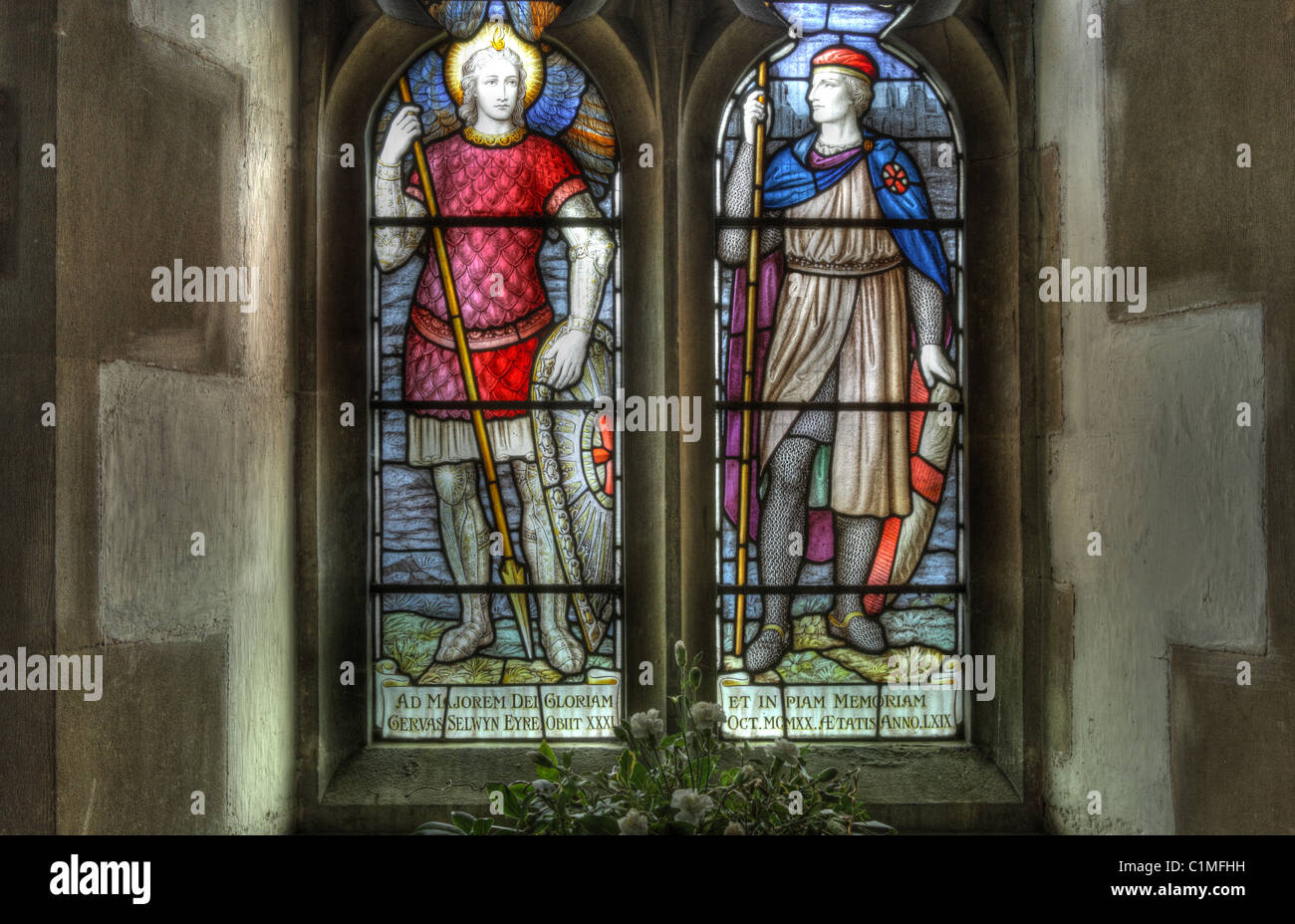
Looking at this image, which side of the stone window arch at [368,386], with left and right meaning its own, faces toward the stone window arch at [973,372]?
left

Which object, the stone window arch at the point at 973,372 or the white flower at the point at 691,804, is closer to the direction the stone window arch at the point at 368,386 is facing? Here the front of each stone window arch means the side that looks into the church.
the white flower

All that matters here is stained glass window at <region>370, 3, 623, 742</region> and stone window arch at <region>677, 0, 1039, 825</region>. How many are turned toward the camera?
2

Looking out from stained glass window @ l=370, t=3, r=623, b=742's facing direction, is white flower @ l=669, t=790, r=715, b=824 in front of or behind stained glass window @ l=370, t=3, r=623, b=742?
in front

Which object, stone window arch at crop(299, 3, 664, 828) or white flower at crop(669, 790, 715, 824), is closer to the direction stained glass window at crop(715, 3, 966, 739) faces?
the white flower

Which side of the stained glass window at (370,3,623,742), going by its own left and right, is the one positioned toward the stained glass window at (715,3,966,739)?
left

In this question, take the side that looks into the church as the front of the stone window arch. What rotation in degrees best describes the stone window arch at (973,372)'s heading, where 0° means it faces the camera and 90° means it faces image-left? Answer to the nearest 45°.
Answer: approximately 0°

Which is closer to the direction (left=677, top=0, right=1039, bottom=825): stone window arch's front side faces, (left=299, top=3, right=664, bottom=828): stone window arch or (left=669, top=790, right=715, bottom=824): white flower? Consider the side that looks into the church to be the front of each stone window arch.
the white flower

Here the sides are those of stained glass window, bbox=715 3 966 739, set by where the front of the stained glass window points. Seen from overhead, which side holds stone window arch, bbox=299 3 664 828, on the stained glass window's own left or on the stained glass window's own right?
on the stained glass window's own right

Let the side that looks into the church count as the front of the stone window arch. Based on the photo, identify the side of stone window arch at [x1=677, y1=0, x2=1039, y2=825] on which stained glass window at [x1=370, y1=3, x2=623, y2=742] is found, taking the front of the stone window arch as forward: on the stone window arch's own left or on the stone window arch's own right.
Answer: on the stone window arch's own right

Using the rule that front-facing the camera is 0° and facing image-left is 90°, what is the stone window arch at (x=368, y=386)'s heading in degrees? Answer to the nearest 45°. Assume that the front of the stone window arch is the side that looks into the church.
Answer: approximately 0°

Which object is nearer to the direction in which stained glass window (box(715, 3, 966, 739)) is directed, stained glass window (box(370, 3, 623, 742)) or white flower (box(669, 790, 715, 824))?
the white flower

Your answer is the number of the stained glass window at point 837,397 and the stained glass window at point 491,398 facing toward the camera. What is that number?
2
